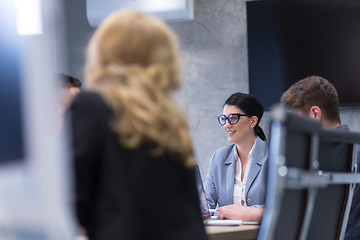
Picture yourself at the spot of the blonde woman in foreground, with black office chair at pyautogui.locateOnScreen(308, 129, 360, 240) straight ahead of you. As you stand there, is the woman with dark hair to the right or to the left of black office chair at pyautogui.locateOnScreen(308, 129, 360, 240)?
left

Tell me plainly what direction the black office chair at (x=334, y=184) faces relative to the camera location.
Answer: facing away from the viewer and to the left of the viewer

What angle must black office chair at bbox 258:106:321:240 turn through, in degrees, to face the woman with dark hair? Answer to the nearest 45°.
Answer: approximately 45° to its right

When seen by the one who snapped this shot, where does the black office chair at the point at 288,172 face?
facing away from the viewer and to the left of the viewer

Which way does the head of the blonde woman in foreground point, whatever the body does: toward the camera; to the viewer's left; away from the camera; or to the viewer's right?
away from the camera

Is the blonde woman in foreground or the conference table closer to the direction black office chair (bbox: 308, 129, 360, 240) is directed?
the conference table
